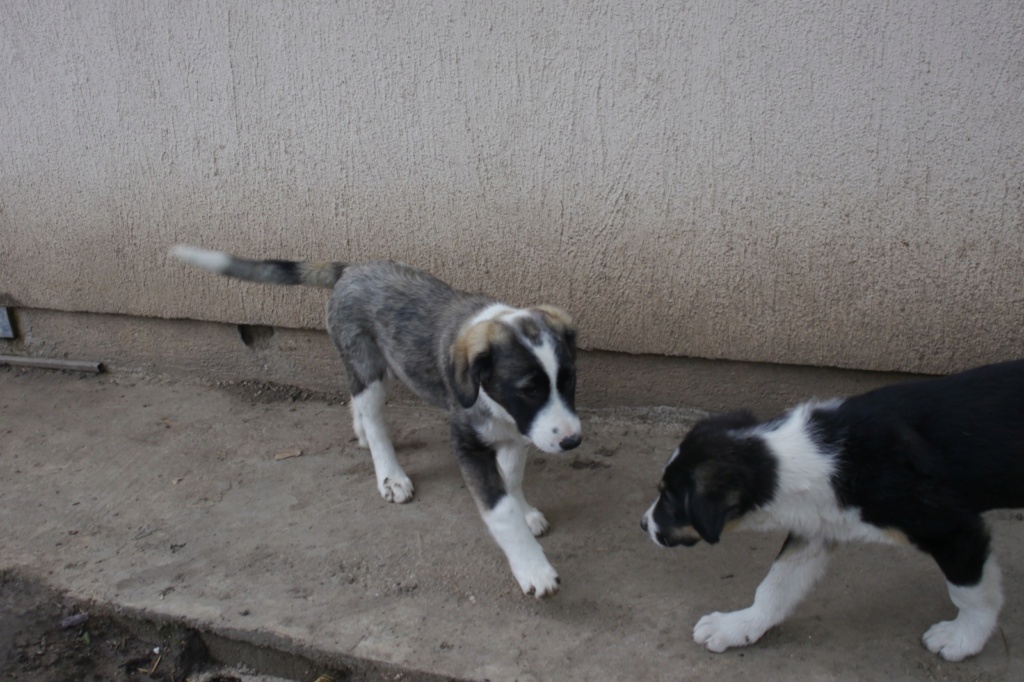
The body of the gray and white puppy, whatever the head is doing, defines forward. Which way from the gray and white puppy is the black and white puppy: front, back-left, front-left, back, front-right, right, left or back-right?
front

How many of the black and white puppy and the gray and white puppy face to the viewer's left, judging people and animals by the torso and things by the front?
1

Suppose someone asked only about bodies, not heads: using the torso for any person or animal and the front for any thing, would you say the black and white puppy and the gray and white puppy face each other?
yes

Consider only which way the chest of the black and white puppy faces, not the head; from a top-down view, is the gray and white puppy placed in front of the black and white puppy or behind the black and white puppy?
in front

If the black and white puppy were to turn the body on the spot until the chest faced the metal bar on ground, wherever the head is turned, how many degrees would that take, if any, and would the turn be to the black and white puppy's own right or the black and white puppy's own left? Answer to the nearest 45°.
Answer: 0° — it already faces it

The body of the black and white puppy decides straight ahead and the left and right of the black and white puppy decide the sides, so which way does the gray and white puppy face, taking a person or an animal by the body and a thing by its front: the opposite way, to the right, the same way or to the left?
the opposite way

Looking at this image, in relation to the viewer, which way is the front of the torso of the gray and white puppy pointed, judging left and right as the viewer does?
facing the viewer and to the right of the viewer

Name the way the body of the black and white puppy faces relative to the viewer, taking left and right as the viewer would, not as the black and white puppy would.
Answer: facing to the left of the viewer

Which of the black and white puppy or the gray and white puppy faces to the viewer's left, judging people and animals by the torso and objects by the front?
the black and white puppy

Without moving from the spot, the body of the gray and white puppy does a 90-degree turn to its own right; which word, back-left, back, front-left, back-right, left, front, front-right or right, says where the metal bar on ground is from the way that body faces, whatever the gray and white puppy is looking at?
right
